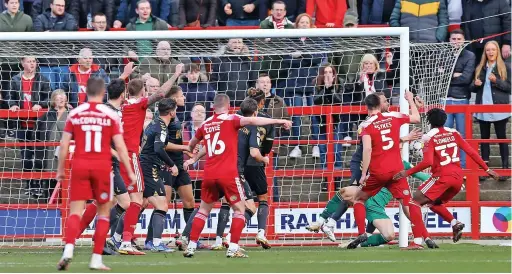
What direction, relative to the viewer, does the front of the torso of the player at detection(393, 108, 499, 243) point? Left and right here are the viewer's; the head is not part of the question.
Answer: facing away from the viewer and to the left of the viewer

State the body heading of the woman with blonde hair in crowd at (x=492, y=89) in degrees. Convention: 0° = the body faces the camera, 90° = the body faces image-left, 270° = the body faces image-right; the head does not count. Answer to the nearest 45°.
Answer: approximately 0°

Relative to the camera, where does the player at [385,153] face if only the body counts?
away from the camera

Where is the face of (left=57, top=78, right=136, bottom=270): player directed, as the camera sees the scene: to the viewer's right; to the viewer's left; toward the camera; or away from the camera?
away from the camera

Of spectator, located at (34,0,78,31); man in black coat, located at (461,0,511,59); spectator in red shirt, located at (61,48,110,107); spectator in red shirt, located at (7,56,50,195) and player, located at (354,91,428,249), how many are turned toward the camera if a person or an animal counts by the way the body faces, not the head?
4

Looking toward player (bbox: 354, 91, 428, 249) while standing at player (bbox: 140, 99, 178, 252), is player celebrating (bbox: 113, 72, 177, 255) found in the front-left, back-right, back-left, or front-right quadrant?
back-right

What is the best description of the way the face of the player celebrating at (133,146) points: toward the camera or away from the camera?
away from the camera

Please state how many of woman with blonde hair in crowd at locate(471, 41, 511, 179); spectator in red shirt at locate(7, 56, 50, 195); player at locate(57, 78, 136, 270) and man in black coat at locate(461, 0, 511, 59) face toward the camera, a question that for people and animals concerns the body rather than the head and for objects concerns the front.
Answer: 3
